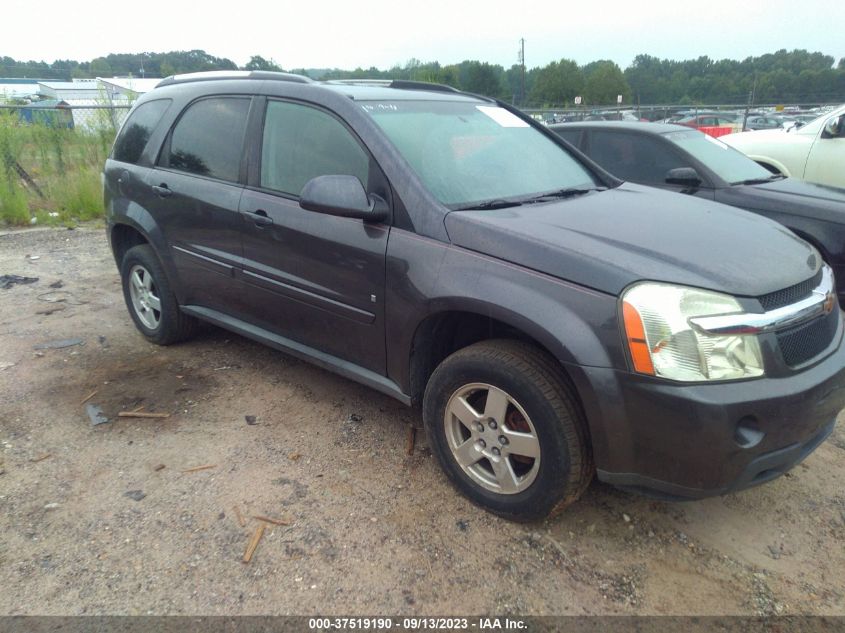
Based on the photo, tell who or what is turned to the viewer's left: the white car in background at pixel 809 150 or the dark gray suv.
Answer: the white car in background

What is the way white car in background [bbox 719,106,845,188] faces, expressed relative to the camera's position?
facing to the left of the viewer

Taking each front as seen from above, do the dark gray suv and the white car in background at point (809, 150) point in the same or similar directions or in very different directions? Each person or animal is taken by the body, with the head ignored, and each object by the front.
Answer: very different directions

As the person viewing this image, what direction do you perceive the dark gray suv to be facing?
facing the viewer and to the right of the viewer

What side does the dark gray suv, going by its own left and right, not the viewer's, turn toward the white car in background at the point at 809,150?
left

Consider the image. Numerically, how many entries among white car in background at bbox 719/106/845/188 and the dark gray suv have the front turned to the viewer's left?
1

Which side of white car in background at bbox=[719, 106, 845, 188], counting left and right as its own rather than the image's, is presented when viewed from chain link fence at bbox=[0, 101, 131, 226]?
front

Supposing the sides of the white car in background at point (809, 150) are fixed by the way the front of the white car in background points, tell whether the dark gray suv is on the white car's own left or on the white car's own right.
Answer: on the white car's own left

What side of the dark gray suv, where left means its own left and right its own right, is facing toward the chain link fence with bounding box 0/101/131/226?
back

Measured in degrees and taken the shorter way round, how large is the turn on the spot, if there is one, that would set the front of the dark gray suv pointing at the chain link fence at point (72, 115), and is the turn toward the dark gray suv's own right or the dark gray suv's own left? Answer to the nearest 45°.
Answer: approximately 180°

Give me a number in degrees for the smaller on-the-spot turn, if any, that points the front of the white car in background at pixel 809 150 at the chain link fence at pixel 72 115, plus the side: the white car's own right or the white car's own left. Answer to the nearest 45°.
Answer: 0° — it already faces it
